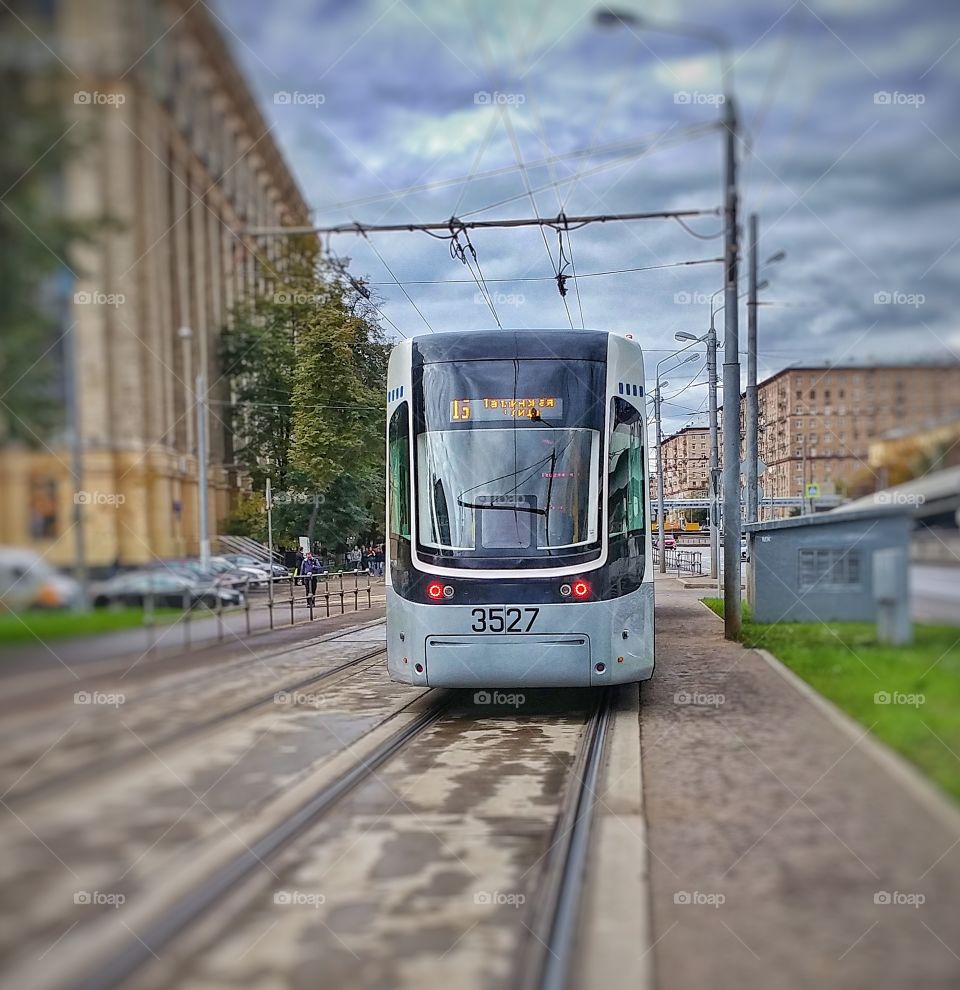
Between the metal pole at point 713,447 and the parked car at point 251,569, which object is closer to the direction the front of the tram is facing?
the metal pole

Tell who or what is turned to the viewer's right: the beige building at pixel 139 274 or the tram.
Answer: the beige building

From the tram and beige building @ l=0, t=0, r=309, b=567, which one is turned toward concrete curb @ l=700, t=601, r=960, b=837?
the beige building

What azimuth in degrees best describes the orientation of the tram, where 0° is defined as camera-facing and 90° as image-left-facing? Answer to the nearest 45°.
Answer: approximately 180°

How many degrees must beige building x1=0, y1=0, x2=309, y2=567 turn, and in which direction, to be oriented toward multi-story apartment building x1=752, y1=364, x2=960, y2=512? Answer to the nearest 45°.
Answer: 0° — it already faces it

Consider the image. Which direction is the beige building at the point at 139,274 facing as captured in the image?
to the viewer's right

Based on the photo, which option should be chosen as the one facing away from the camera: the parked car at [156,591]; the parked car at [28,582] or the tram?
the tram
